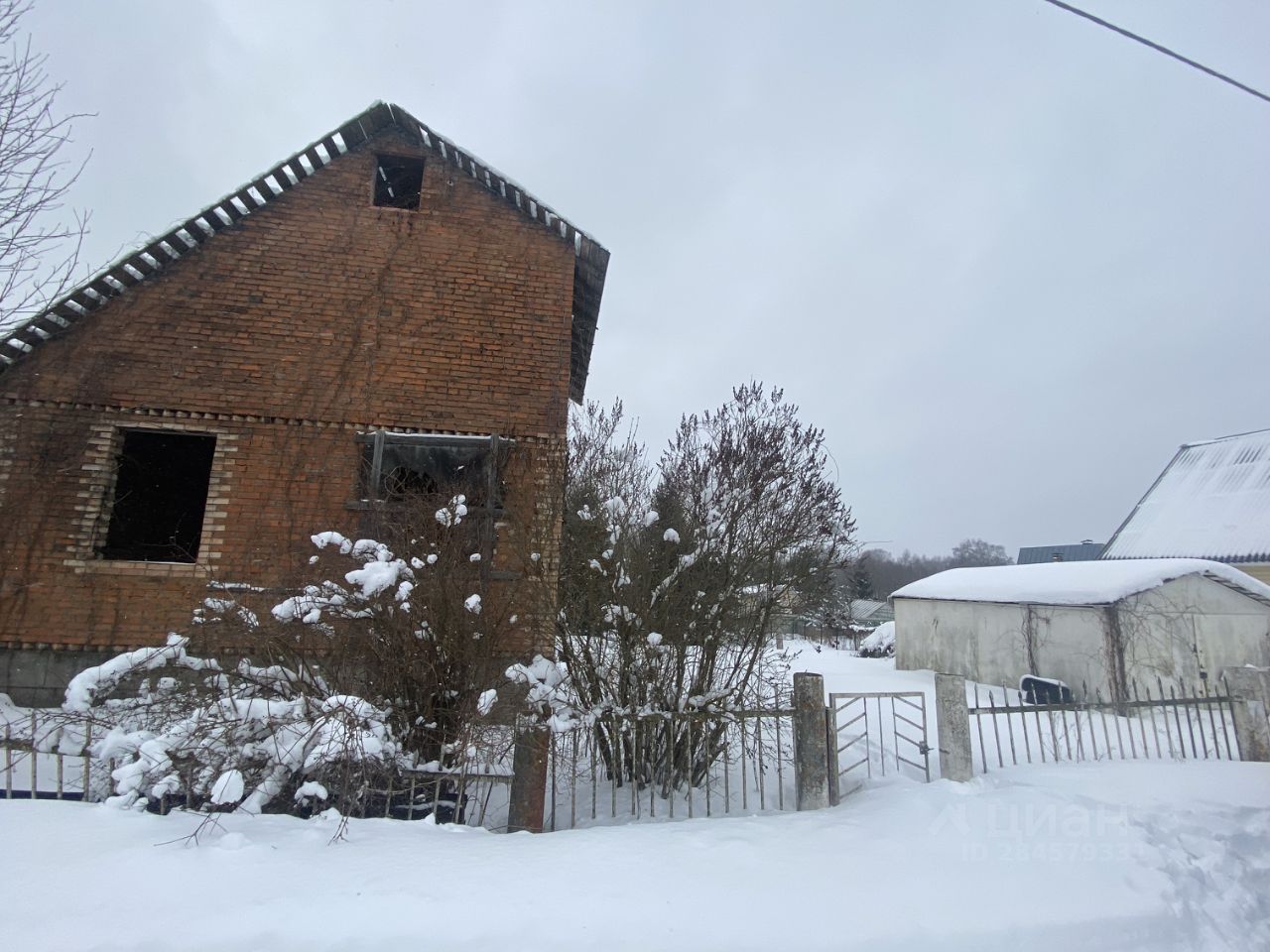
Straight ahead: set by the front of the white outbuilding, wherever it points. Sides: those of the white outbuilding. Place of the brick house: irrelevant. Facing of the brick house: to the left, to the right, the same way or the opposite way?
the same way

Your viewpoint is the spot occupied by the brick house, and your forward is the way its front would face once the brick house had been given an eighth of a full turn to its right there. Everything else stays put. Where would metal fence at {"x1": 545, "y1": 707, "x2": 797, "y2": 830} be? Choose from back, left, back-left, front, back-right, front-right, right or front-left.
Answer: left

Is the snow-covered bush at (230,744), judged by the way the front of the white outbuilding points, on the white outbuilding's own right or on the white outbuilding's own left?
on the white outbuilding's own right

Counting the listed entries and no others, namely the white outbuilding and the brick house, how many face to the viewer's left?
0

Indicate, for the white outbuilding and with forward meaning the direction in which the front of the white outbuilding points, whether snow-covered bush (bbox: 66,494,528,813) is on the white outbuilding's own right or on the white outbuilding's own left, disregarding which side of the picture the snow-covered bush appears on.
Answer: on the white outbuilding's own right

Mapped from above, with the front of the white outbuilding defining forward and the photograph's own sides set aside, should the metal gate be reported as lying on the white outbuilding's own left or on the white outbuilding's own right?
on the white outbuilding's own right

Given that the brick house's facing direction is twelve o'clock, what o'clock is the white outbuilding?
The white outbuilding is roughly at 9 o'clock from the brick house.

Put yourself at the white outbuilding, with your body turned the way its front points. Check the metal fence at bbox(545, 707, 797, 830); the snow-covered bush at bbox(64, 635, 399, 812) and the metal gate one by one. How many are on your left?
0

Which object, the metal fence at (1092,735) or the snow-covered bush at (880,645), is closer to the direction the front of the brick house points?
the metal fence

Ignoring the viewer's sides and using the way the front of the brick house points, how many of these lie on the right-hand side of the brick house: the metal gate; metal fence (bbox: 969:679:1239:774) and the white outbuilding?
0

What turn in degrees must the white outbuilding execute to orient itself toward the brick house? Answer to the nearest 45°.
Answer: approximately 90° to its right

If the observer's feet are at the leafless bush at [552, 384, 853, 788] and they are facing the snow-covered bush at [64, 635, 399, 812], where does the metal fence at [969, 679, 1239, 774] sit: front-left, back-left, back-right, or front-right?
back-left

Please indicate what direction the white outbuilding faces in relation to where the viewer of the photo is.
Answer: facing the viewer and to the right of the viewer

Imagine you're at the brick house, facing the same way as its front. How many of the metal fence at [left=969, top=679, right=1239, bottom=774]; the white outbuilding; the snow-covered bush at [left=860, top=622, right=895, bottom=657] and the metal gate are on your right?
0

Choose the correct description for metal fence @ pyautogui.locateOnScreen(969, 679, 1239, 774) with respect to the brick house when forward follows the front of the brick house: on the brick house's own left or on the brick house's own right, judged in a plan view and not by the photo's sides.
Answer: on the brick house's own left

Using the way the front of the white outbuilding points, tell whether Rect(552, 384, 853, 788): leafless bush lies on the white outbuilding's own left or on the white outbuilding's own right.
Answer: on the white outbuilding's own right

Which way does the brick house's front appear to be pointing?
toward the camera
